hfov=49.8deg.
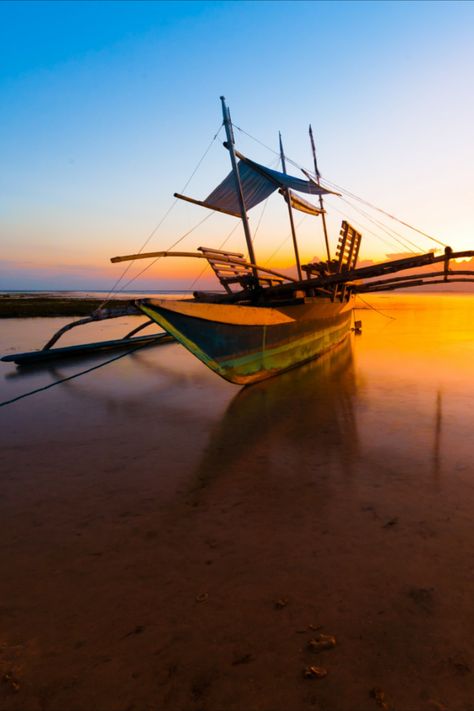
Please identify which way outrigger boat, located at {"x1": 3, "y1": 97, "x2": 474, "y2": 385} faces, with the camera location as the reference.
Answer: facing the viewer and to the left of the viewer
